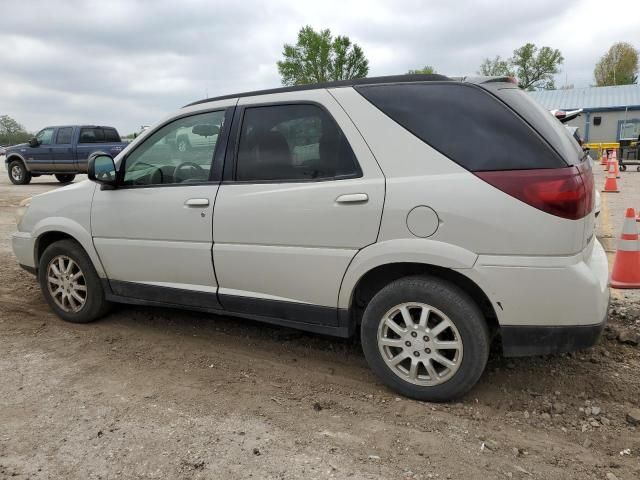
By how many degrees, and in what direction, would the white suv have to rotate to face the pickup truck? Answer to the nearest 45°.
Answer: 0° — it already faces it

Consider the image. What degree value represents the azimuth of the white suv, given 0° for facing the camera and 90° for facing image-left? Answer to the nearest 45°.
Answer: approximately 135°

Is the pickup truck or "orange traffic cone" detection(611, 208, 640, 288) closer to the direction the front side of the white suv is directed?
the pickup truck

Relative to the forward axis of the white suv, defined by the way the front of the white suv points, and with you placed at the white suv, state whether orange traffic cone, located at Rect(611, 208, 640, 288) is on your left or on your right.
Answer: on your right

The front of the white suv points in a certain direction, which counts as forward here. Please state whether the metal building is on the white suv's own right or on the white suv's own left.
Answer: on the white suv's own right

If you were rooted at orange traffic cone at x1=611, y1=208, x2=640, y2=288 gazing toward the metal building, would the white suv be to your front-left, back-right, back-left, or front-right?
back-left

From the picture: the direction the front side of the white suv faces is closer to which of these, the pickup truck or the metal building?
the pickup truck
